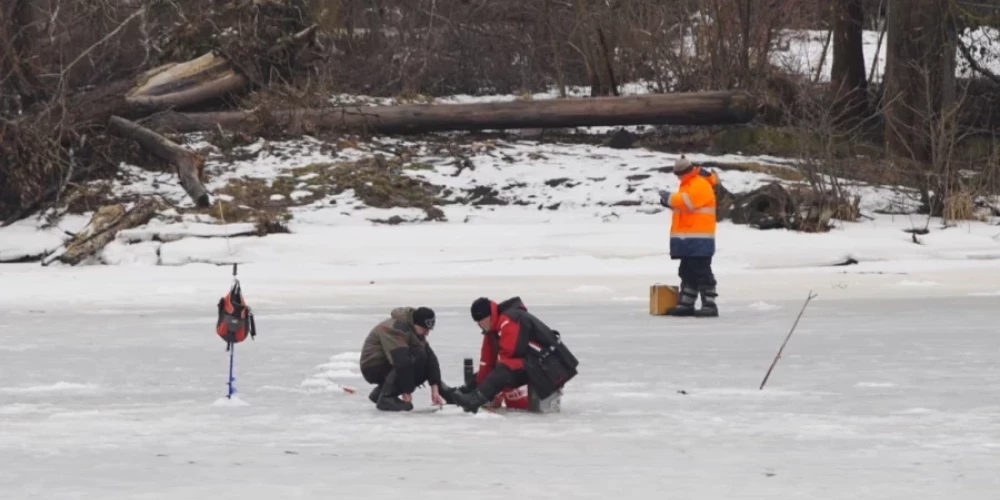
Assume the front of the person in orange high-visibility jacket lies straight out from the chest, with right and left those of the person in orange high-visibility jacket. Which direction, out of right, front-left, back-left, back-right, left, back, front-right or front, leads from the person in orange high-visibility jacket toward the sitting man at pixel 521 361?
left

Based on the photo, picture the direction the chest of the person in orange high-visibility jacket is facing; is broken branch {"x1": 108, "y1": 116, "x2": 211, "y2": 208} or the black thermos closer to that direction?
the broken branch

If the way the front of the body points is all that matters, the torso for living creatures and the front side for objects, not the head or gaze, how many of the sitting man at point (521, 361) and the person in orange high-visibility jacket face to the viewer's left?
2

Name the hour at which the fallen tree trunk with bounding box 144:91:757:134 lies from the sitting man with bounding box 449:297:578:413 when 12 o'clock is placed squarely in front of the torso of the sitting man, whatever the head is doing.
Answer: The fallen tree trunk is roughly at 3 o'clock from the sitting man.

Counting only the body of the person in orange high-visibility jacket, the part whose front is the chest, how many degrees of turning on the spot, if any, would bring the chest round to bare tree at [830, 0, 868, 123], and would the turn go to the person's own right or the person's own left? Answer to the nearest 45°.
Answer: approximately 90° to the person's own right

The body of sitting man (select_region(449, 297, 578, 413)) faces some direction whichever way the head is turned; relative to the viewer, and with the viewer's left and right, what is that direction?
facing to the left of the viewer

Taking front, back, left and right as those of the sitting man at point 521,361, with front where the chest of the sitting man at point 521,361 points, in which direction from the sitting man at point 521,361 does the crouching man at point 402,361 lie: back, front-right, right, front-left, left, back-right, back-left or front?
front

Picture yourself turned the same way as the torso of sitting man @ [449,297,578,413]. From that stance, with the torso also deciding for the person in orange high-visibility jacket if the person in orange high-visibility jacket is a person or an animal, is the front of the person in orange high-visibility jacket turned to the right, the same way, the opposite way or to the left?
the same way

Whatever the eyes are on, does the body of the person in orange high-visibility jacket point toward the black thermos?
no

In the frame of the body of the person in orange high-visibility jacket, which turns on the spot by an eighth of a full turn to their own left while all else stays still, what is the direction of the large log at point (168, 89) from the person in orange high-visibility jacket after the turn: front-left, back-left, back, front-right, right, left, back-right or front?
right

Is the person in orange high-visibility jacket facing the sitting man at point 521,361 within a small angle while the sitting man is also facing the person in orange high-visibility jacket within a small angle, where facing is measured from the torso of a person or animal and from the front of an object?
no

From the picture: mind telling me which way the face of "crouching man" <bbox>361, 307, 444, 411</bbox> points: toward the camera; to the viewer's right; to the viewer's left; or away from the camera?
to the viewer's right

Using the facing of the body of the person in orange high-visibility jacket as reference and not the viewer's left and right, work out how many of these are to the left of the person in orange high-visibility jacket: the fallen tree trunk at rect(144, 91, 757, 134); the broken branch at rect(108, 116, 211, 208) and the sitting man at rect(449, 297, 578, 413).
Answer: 1

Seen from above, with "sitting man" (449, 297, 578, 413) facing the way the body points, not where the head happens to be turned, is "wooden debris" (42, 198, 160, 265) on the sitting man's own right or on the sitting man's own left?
on the sitting man's own right

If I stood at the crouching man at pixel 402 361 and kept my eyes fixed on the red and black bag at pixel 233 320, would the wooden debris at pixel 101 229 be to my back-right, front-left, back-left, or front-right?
front-right

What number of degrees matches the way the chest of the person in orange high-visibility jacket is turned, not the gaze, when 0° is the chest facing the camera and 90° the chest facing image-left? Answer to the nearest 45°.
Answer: approximately 90°
